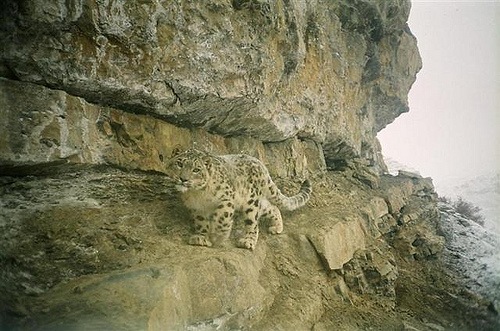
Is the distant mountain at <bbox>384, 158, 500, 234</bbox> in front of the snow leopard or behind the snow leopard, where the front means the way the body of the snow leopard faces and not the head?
behind

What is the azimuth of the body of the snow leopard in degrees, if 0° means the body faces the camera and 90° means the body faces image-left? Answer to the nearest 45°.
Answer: approximately 45°

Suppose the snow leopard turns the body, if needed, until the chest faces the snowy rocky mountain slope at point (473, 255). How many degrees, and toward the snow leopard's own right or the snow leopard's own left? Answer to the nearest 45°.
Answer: approximately 180°
